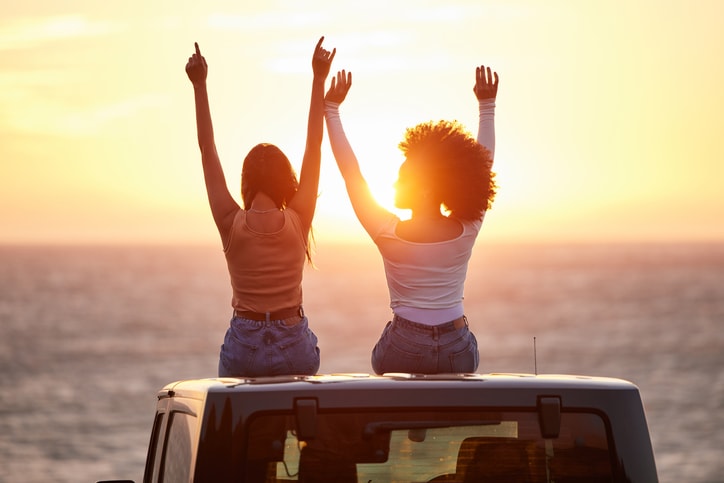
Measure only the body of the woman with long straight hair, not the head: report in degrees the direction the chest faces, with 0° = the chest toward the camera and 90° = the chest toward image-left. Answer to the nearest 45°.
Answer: approximately 180°

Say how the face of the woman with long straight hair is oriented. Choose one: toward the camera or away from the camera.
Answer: away from the camera

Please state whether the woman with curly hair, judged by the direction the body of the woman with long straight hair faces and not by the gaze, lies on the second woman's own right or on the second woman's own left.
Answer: on the second woman's own right
